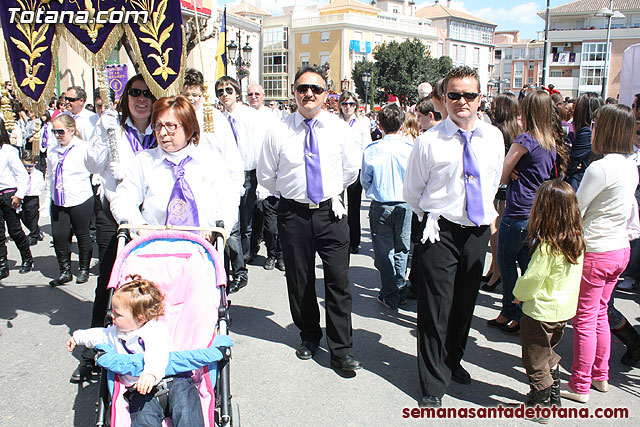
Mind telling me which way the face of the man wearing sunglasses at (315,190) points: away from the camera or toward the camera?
toward the camera

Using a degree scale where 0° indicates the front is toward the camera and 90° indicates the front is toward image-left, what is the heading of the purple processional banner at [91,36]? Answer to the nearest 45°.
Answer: approximately 0°

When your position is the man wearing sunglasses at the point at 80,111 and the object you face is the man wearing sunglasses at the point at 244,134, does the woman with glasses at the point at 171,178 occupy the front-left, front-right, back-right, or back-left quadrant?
front-right

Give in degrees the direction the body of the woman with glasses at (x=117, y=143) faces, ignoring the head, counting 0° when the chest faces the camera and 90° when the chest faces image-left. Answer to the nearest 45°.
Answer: approximately 0°

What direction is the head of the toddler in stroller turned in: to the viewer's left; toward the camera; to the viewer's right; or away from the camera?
to the viewer's left

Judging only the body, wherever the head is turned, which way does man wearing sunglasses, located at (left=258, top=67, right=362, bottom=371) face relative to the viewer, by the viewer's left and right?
facing the viewer

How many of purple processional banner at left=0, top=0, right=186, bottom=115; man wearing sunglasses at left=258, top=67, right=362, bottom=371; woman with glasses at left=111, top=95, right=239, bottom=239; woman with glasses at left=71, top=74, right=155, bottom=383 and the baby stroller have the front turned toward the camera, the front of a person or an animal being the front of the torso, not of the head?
5

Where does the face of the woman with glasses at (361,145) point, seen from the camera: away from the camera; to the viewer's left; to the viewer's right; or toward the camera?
toward the camera

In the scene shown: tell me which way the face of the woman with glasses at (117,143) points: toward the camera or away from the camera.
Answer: toward the camera

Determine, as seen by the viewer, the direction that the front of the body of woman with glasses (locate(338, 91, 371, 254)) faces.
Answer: toward the camera

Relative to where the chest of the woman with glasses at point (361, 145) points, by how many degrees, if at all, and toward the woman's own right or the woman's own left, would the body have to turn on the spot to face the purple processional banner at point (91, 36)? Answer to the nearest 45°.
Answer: approximately 45° to the woman's own right

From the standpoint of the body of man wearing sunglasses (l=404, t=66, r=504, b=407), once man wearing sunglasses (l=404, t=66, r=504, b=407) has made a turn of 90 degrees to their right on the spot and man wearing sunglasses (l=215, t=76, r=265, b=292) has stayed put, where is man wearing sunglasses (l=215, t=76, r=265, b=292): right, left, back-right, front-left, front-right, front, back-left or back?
front-right

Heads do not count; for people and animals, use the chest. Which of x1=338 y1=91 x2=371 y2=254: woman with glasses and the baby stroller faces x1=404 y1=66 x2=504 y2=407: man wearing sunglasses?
the woman with glasses

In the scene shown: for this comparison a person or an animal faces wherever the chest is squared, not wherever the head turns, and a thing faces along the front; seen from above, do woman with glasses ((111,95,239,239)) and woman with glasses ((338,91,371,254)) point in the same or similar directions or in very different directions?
same or similar directions

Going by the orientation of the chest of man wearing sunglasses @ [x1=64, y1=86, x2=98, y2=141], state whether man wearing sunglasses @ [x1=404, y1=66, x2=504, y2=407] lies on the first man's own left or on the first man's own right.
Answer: on the first man's own left

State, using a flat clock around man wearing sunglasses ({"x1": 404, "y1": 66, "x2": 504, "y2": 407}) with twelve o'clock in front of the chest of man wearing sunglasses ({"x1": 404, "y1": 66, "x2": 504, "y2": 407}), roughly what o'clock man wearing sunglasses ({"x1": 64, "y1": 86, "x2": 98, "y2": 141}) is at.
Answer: man wearing sunglasses ({"x1": 64, "y1": 86, "x2": 98, "y2": 141}) is roughly at 4 o'clock from man wearing sunglasses ({"x1": 404, "y1": 66, "x2": 504, "y2": 407}).

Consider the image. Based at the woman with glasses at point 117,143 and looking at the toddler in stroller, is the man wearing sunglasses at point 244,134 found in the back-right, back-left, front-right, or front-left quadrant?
back-left
